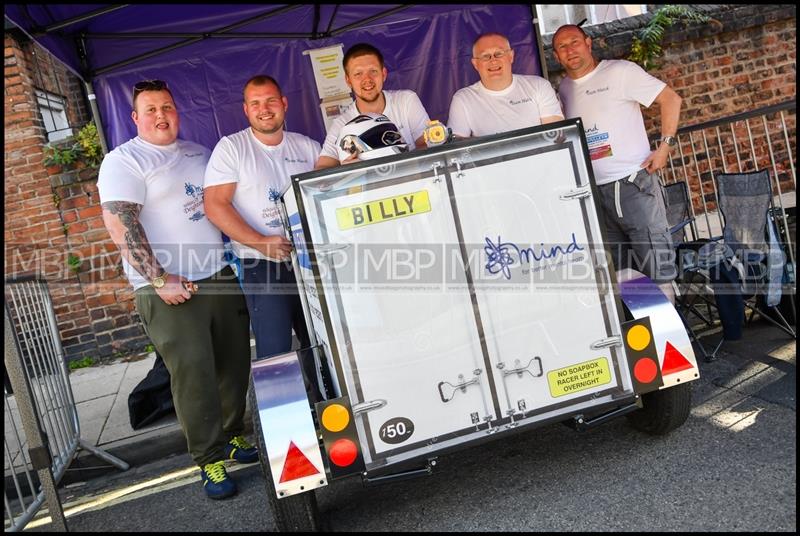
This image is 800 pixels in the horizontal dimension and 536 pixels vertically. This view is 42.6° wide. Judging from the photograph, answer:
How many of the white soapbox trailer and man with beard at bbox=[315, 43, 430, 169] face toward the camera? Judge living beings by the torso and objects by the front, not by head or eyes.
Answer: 1

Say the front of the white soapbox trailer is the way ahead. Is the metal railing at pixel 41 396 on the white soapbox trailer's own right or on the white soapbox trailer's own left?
on the white soapbox trailer's own left

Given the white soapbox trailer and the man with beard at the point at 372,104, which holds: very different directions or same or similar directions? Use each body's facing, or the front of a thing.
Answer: very different directions

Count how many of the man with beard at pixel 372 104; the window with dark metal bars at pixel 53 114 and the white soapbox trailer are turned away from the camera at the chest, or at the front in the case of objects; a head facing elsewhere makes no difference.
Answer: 1

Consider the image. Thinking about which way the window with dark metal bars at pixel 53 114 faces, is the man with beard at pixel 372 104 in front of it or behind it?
in front

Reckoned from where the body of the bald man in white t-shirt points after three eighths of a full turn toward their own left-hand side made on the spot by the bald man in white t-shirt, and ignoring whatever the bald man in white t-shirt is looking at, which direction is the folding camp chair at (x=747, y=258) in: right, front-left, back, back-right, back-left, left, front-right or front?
front

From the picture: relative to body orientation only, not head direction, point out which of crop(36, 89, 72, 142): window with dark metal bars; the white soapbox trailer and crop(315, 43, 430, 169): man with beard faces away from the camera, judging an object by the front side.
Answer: the white soapbox trailer

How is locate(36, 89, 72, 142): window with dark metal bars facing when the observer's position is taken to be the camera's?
facing the viewer and to the right of the viewer

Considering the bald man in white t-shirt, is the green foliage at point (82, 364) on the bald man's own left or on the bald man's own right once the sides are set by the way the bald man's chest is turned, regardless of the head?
on the bald man's own right

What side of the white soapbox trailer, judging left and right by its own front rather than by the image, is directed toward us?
back

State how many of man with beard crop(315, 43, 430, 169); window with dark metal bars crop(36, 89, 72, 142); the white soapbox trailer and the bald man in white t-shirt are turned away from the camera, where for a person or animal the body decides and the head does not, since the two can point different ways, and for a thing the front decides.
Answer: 1

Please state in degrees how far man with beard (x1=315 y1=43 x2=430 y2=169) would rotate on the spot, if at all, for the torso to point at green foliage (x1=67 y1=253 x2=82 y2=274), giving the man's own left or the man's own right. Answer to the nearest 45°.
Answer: approximately 135° to the man's own right

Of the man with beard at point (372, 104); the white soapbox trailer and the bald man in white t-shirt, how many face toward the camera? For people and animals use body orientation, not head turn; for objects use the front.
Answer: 2

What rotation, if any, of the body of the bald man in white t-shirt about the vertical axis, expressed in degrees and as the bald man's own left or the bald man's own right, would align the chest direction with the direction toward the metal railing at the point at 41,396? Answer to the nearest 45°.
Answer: approximately 90° to the bald man's own right
